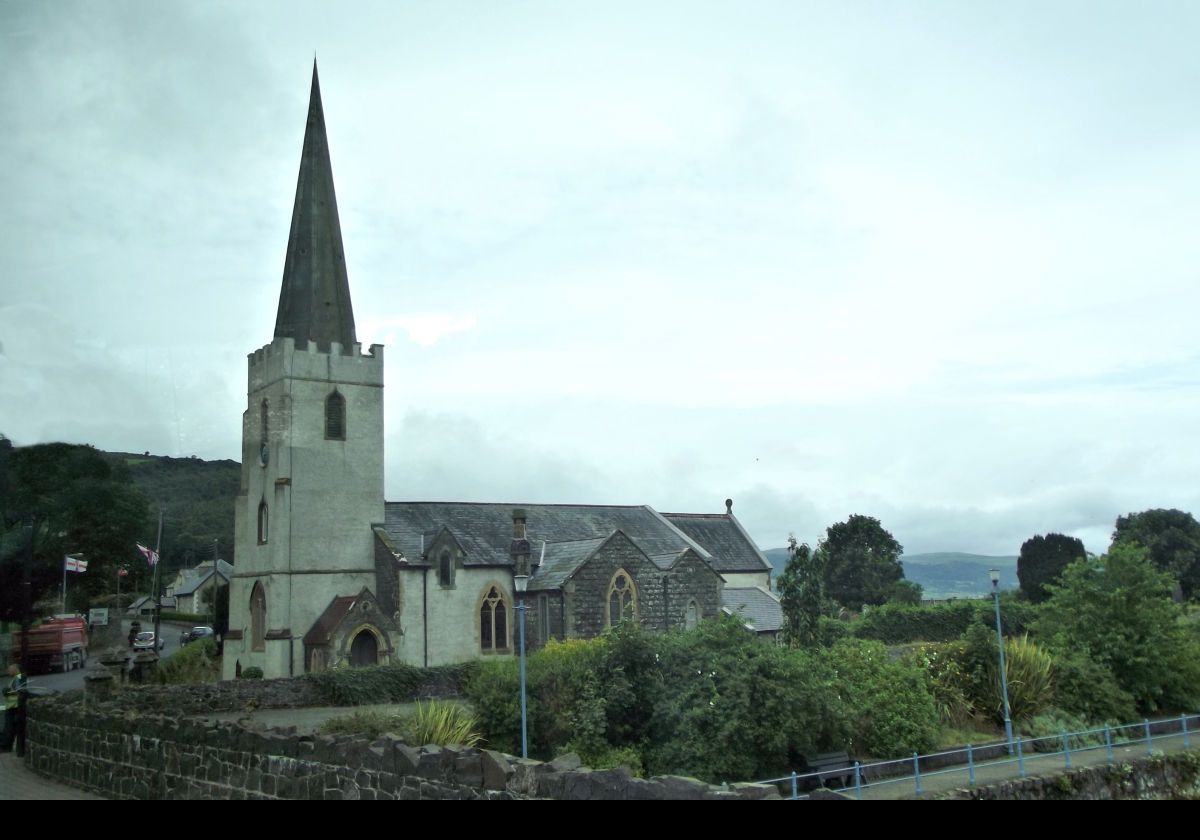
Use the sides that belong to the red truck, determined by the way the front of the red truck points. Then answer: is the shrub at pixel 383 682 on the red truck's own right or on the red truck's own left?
on the red truck's own left

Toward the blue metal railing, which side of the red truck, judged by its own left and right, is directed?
back

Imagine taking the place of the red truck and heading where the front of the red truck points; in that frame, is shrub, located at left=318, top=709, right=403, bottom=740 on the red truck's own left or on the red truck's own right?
on the red truck's own left

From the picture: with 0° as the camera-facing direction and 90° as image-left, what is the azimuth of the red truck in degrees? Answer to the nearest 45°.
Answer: approximately 45°
